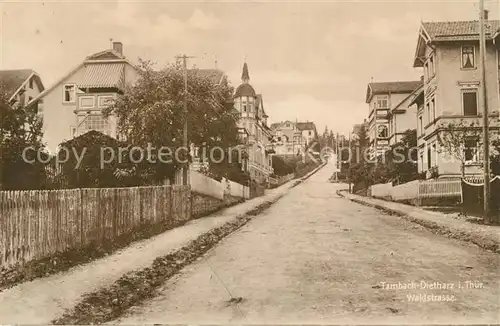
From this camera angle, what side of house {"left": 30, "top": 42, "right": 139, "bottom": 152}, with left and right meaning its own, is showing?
front

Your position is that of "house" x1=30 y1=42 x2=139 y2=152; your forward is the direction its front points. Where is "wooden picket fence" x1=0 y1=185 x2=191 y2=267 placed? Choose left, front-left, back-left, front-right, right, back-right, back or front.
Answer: front

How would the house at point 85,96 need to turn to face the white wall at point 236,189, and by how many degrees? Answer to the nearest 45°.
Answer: approximately 45° to its left

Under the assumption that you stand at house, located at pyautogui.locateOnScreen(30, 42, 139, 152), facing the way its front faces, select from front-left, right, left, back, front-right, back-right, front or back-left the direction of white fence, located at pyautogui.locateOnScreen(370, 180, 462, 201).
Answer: front-left

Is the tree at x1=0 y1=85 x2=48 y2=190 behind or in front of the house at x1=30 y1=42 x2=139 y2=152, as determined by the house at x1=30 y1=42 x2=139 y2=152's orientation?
in front

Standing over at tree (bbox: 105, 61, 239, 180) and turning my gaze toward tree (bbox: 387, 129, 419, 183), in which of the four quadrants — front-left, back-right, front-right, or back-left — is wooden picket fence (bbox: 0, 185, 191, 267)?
back-right

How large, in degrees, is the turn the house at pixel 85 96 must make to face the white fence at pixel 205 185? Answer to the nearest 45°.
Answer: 0° — it already faces it

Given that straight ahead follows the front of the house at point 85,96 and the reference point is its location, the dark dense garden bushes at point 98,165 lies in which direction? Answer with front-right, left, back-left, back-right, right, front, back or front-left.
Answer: front

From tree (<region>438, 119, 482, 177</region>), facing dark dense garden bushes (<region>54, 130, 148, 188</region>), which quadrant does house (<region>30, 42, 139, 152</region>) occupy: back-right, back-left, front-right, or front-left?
front-right

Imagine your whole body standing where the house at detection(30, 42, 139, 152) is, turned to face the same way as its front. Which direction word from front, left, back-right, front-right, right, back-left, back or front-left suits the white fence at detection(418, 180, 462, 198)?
front-left

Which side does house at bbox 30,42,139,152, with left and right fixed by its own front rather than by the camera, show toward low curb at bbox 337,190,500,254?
front
